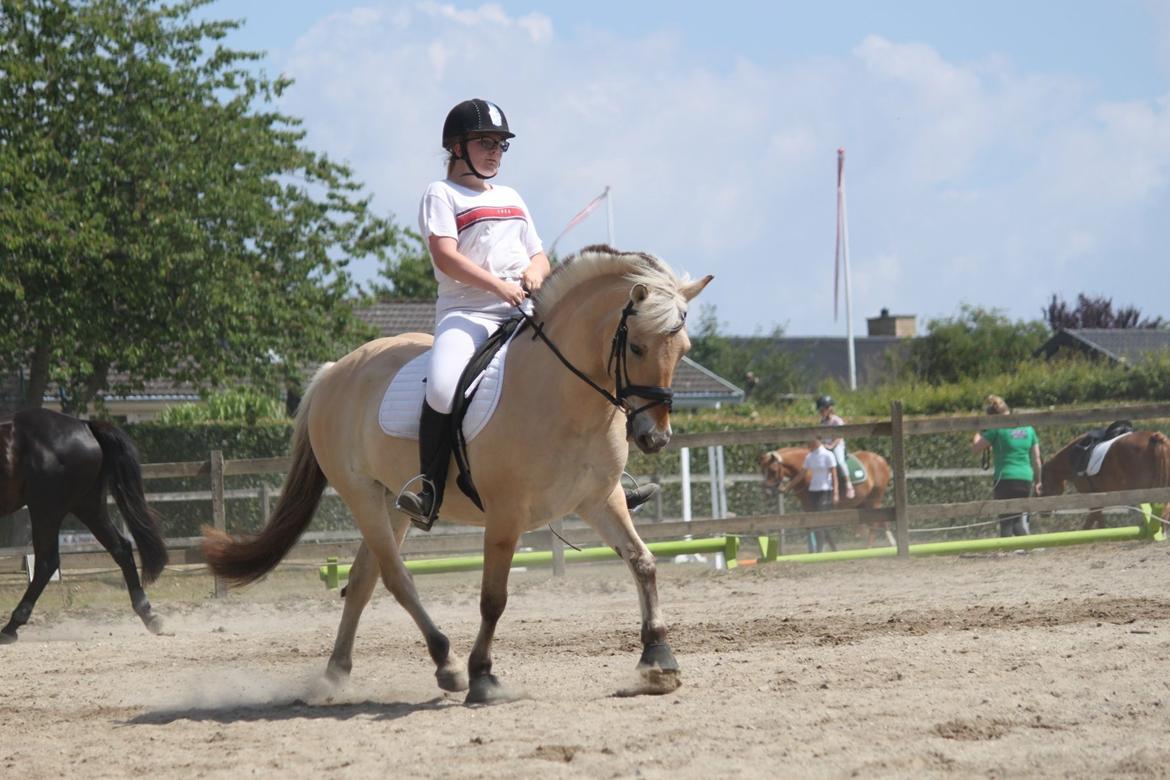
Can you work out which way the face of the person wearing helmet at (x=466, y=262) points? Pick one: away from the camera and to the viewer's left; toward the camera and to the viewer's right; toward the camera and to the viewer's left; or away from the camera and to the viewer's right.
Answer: toward the camera and to the viewer's right

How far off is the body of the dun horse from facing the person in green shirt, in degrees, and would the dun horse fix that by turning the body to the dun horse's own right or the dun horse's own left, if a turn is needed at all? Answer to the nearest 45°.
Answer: approximately 90° to the dun horse's own left

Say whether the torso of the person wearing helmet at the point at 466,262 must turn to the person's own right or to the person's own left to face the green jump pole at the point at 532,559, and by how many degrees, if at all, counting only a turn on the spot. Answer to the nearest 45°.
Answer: approximately 135° to the person's own left

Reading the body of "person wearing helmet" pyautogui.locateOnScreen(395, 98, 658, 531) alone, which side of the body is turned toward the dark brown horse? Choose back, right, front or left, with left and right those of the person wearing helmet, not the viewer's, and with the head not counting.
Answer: back

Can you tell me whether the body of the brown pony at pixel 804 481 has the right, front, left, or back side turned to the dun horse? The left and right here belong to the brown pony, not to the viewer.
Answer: left

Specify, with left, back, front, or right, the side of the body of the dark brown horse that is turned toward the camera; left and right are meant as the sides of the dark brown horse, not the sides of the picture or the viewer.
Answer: left

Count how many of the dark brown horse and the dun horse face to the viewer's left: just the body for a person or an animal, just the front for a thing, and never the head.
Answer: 1

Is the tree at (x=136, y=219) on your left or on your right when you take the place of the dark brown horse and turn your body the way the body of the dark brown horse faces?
on your right

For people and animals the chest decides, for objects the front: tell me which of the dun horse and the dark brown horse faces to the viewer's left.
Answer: the dark brown horse

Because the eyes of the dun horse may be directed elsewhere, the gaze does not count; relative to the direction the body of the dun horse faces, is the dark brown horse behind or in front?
behind

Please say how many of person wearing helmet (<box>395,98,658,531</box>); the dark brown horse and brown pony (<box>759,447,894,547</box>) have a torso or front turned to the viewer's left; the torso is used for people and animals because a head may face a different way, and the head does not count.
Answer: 2

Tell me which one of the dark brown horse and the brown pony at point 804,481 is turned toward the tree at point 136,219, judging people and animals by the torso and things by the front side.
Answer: the brown pony

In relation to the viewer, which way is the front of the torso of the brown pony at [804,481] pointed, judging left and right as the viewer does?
facing to the left of the viewer

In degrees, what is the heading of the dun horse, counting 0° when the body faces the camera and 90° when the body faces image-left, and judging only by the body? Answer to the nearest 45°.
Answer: approximately 315°

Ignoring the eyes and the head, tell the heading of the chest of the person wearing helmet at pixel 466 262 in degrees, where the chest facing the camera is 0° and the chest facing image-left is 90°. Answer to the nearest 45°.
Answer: approximately 315°
